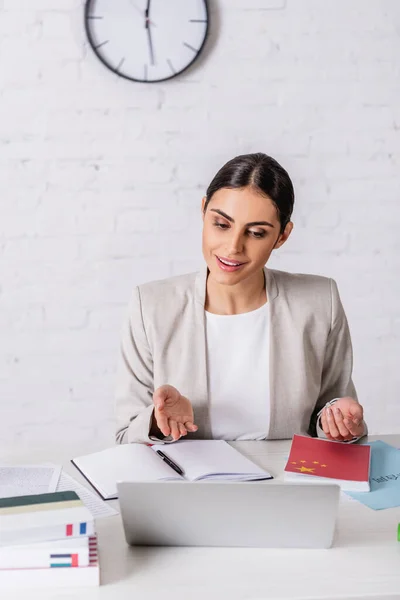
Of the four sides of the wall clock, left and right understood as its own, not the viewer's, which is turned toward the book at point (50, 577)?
front

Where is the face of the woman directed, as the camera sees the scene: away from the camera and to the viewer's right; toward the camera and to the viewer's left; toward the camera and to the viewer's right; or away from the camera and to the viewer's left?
toward the camera and to the viewer's left

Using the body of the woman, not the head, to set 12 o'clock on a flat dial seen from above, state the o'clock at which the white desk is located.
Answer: The white desk is roughly at 12 o'clock from the woman.

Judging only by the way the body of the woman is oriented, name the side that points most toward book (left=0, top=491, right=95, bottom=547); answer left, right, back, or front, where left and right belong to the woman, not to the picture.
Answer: front

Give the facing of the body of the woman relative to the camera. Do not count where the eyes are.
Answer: toward the camera

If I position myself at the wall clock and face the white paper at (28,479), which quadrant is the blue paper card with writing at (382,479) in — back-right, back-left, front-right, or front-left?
front-left

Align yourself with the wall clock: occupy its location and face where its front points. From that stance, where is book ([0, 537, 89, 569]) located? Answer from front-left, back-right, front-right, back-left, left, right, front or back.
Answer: front

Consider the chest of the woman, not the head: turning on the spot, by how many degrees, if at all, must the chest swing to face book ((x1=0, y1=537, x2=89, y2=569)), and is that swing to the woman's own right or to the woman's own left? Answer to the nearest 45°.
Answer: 0° — they already face it

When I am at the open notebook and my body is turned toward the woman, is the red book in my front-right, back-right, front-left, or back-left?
front-right

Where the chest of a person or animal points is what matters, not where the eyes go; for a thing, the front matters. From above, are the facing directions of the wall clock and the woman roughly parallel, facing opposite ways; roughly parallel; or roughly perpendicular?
roughly parallel

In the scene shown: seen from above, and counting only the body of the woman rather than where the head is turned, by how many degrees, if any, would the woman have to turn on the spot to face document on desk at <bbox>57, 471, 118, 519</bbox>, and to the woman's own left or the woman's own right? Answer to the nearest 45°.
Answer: approximately 45° to the woman's own right

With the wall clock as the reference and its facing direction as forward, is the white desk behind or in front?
in front

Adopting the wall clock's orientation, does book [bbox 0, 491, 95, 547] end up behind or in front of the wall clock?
in front

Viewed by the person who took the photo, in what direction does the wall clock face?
facing the viewer
